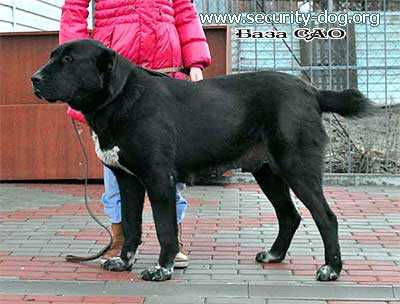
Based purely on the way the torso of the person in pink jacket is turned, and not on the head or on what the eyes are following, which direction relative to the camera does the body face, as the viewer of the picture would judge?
toward the camera

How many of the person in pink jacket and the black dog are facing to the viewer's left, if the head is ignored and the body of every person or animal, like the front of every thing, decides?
1

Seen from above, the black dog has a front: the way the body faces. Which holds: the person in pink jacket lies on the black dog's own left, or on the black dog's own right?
on the black dog's own right

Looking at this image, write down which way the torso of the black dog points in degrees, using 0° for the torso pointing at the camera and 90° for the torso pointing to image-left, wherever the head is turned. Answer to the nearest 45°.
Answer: approximately 90°

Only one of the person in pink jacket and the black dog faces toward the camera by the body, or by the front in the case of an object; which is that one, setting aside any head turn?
the person in pink jacket

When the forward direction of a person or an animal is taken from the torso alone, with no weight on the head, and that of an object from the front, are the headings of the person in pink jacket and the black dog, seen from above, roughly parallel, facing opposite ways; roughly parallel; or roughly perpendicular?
roughly perpendicular
